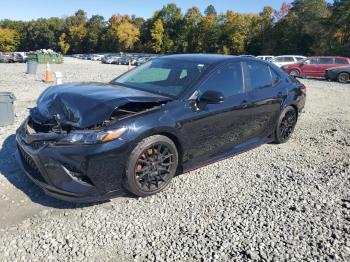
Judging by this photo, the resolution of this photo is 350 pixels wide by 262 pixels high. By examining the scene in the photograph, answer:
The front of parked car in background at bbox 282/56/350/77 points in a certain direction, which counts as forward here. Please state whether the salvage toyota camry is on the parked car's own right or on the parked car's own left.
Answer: on the parked car's own left

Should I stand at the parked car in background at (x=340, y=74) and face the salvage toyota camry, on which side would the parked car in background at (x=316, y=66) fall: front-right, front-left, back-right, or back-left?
back-right

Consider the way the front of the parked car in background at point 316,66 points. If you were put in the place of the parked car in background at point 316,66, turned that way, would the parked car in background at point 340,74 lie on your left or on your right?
on your left

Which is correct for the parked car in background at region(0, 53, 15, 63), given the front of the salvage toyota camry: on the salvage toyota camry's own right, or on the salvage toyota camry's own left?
on the salvage toyota camry's own right

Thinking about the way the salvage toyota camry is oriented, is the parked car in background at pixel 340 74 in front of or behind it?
behind

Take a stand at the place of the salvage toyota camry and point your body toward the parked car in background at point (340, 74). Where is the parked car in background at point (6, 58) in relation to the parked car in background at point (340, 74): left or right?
left

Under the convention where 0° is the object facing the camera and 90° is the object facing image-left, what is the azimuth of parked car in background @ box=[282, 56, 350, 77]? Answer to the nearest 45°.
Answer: approximately 90°
